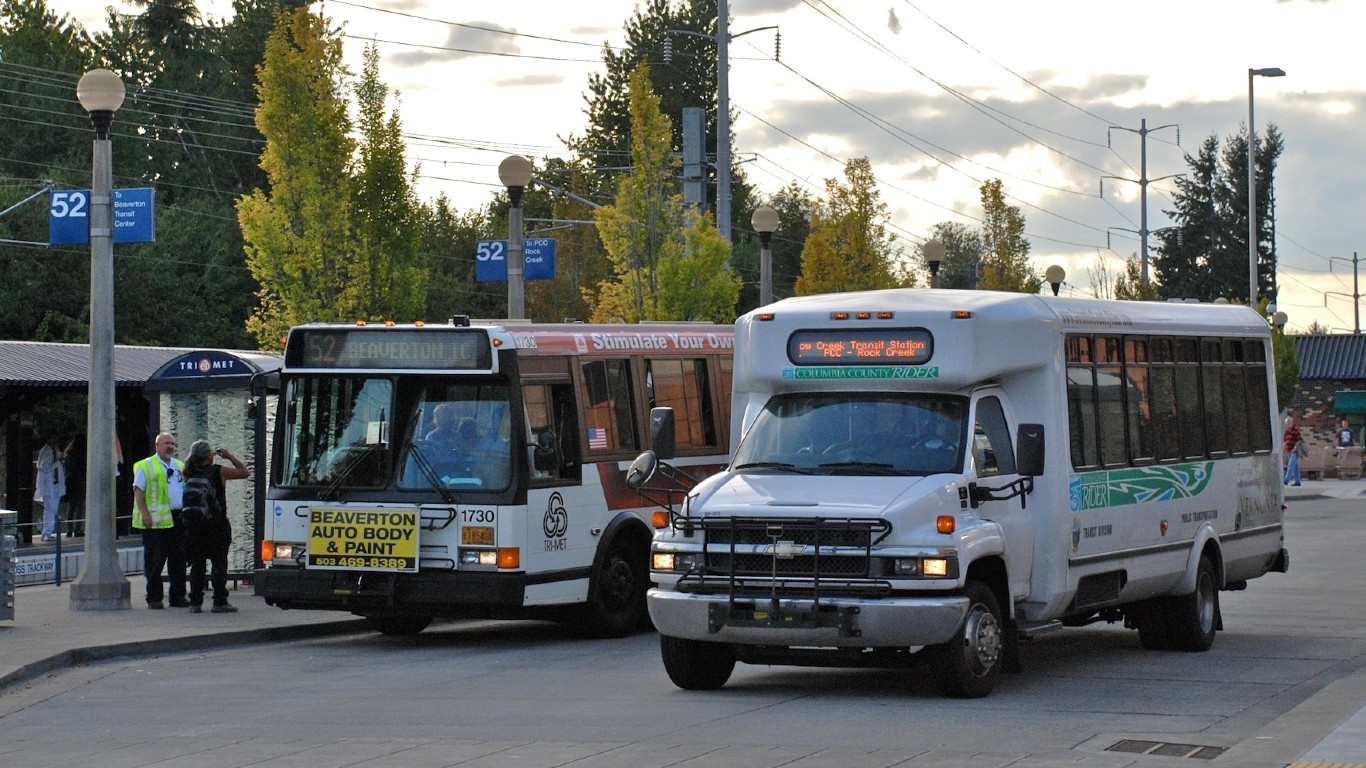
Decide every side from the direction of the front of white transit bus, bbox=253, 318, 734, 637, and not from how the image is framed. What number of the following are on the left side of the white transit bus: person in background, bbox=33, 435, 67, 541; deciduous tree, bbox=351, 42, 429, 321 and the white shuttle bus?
1

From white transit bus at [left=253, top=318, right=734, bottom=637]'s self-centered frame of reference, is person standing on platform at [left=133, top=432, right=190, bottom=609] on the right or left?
on its right

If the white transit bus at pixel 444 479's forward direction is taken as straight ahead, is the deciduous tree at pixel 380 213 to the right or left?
on its right

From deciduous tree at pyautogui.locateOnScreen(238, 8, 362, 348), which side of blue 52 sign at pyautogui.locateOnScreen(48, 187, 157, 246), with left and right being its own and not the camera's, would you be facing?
back

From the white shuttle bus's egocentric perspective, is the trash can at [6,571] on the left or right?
on its right

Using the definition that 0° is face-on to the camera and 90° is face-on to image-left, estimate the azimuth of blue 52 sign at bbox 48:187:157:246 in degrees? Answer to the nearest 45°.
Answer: approximately 0°

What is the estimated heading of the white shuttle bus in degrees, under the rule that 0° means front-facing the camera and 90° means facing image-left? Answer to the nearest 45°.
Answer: approximately 45°

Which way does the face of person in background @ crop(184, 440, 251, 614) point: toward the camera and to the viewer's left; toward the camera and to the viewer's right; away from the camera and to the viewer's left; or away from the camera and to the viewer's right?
away from the camera and to the viewer's right

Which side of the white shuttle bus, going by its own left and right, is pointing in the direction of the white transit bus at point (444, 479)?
right

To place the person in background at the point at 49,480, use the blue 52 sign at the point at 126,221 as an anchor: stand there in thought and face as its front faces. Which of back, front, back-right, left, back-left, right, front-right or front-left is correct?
back

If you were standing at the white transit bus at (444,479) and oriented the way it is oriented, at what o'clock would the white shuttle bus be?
The white shuttle bus is roughly at 9 o'clock from the white transit bus.
